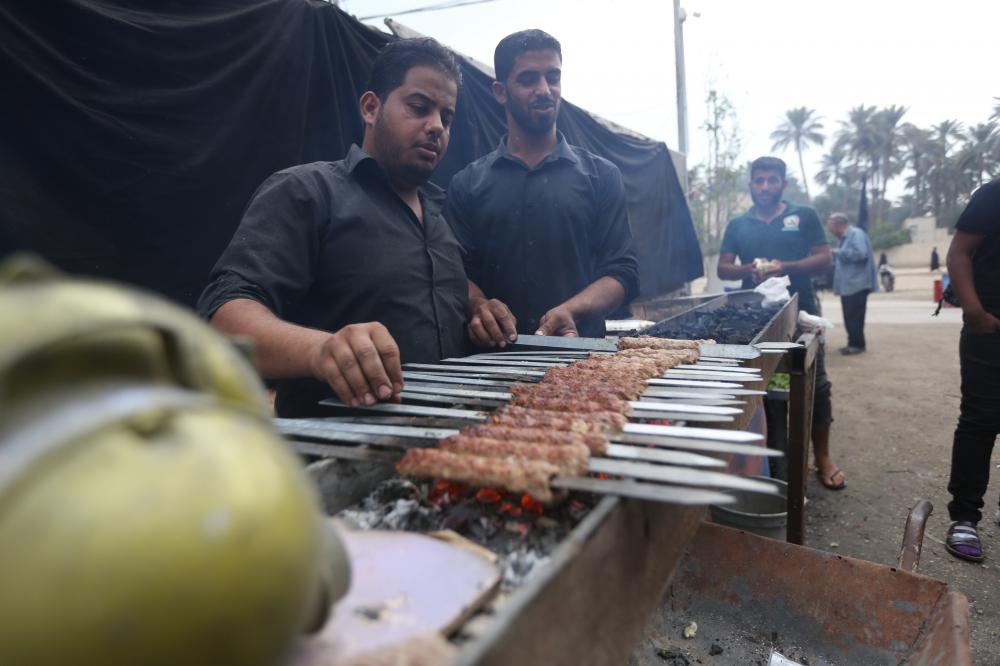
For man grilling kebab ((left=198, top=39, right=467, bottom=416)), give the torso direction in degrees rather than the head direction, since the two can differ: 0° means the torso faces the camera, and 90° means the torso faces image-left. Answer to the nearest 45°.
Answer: approximately 315°

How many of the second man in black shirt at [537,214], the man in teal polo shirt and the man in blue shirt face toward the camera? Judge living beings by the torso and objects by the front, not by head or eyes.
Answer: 2

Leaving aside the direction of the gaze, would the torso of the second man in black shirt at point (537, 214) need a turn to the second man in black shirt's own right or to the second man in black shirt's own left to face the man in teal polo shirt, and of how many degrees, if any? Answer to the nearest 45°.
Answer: approximately 135° to the second man in black shirt's own left

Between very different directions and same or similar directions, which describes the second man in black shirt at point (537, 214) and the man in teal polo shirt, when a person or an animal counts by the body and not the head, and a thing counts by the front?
same or similar directions

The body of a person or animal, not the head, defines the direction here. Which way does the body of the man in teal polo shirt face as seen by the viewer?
toward the camera

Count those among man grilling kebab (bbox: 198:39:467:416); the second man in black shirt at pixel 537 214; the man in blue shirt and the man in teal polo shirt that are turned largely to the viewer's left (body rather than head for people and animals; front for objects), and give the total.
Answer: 1

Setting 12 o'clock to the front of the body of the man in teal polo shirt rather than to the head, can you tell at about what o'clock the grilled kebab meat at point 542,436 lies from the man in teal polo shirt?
The grilled kebab meat is roughly at 12 o'clock from the man in teal polo shirt.

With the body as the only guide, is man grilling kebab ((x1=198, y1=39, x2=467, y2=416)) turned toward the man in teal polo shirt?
no

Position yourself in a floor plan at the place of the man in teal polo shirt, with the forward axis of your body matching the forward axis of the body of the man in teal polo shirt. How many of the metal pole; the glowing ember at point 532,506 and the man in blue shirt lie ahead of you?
1

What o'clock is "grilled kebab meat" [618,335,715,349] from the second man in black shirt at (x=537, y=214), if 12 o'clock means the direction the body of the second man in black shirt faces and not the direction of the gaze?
The grilled kebab meat is roughly at 11 o'clock from the second man in black shirt.

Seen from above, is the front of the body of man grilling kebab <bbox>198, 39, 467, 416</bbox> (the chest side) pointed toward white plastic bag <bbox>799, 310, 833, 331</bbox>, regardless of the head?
no

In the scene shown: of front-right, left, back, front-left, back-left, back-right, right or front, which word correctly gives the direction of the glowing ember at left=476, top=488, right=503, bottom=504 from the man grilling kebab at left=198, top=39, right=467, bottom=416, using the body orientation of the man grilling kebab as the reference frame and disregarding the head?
front-right

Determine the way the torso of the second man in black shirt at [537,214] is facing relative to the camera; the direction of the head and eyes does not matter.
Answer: toward the camera

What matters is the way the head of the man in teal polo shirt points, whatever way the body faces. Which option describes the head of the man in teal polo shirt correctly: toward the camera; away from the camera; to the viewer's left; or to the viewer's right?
toward the camera

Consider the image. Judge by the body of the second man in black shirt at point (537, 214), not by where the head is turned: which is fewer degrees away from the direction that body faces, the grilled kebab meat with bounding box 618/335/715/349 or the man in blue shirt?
the grilled kebab meat

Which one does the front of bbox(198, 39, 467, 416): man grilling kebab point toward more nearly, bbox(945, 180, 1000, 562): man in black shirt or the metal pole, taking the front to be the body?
the man in black shirt

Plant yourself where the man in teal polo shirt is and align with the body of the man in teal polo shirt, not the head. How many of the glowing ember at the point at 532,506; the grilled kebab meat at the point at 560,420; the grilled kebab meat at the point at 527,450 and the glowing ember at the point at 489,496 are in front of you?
4

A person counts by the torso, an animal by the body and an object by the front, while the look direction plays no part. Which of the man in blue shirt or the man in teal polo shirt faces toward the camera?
the man in teal polo shirt

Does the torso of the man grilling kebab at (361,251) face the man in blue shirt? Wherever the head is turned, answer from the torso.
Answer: no

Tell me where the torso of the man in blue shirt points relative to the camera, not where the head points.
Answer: to the viewer's left
